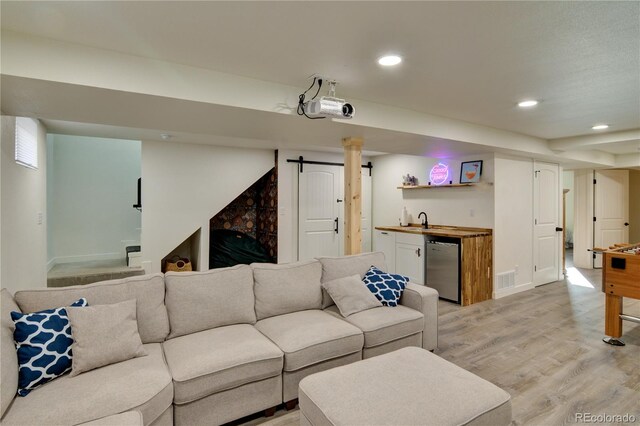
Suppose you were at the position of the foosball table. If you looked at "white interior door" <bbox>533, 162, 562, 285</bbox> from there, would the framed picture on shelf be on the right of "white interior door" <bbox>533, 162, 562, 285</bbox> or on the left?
left

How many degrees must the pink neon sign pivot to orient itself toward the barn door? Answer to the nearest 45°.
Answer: approximately 45° to its right

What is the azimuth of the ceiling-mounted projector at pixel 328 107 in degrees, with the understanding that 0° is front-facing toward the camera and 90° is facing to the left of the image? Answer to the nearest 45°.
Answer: approximately 315°

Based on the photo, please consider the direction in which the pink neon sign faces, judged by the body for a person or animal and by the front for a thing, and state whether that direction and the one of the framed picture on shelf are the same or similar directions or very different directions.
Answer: same or similar directions

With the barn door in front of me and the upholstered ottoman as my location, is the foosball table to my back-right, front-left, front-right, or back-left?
front-right

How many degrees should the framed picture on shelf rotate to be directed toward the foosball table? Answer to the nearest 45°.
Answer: approximately 90° to its left

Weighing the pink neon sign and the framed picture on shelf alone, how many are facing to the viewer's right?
0

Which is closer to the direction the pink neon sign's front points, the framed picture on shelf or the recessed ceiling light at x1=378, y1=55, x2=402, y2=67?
the recessed ceiling light

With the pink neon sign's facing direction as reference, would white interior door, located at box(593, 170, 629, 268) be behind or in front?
behind

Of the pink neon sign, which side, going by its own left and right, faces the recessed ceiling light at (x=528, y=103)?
left

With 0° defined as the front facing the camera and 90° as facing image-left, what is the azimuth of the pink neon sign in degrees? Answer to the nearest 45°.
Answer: approximately 45°

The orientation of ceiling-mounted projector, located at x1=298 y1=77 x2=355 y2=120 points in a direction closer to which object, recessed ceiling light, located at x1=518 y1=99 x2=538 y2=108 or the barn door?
the recessed ceiling light

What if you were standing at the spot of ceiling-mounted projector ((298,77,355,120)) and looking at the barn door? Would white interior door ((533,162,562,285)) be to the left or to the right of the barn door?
right

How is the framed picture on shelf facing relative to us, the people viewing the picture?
facing the viewer and to the left of the viewer
